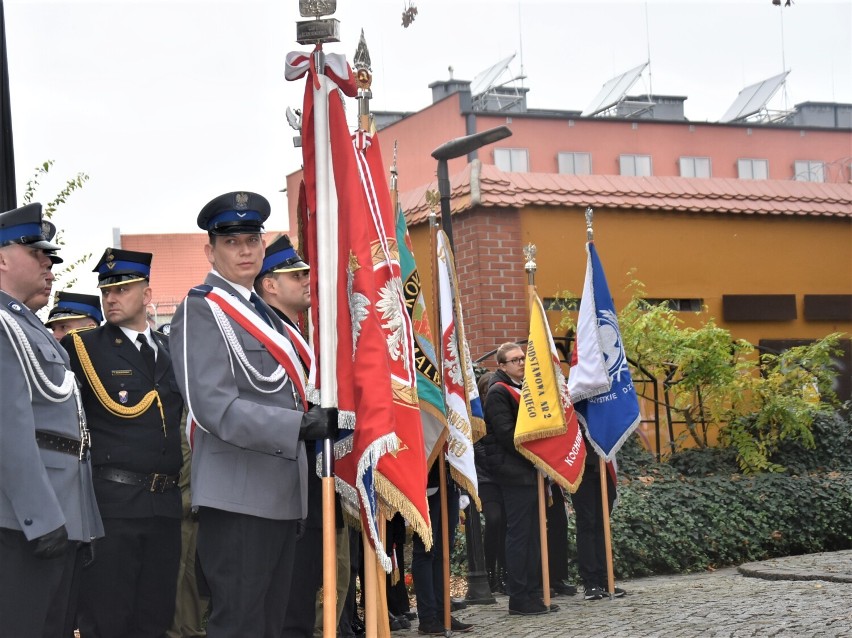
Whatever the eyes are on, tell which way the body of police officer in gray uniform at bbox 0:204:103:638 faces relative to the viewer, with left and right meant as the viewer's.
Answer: facing to the right of the viewer

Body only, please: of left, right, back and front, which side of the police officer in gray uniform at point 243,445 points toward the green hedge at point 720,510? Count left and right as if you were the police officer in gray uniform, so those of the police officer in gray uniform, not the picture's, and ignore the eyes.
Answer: left

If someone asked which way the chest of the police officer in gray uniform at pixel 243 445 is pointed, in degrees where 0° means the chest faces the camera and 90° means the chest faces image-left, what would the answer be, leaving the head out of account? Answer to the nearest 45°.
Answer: approximately 315°

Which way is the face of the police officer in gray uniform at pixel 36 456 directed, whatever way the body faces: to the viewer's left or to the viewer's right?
to the viewer's right

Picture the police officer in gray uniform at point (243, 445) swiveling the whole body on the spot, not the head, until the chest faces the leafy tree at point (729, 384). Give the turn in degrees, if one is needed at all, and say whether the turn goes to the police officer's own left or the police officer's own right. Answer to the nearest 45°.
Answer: approximately 90° to the police officer's own left

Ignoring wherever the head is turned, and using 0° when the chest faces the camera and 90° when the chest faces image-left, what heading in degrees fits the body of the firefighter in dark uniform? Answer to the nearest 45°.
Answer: approximately 315°

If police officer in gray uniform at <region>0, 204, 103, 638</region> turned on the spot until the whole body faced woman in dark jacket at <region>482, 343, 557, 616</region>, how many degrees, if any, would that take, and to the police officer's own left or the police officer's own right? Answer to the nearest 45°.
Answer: approximately 45° to the police officer's own left

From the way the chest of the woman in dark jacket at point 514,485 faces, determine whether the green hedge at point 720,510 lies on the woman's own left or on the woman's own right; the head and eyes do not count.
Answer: on the woman's own left
